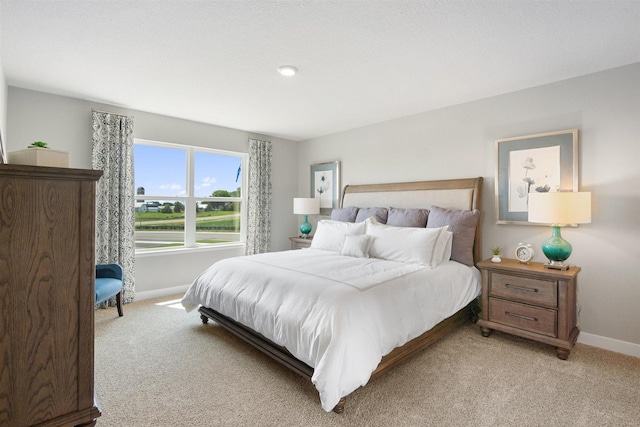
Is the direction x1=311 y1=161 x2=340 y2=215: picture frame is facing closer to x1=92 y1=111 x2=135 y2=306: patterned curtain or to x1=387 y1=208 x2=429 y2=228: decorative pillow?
the patterned curtain

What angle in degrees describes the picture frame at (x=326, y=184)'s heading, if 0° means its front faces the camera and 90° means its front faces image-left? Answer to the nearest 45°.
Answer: approximately 45°

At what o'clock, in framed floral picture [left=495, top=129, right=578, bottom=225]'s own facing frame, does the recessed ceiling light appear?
The recessed ceiling light is roughly at 12 o'clock from the framed floral picture.

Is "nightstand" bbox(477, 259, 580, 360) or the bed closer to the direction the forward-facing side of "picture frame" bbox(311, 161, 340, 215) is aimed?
the bed

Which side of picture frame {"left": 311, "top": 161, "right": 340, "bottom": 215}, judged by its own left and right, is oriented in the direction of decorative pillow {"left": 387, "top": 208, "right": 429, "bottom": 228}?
left

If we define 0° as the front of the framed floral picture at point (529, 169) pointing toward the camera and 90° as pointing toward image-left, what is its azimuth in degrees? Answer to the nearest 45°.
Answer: approximately 45°

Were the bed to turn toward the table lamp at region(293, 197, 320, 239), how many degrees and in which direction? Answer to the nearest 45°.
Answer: approximately 135° to its right
